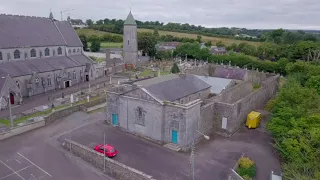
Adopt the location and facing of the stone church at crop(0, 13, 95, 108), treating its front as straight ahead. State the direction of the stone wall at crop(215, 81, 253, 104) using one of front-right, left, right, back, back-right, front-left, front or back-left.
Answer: left

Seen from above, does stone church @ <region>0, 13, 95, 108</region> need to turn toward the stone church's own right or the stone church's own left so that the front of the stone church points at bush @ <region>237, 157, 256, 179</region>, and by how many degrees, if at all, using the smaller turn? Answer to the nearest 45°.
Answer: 0° — it already faces it

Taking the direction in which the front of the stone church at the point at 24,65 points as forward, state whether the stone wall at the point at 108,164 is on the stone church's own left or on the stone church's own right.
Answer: on the stone church's own left

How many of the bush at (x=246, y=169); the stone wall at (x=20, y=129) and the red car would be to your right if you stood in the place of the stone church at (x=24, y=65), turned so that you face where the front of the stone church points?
0

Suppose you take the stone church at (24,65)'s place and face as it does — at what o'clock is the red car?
The red car is roughly at 10 o'clock from the stone church.

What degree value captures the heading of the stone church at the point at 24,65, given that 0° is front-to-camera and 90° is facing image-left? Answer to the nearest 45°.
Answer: approximately 45°

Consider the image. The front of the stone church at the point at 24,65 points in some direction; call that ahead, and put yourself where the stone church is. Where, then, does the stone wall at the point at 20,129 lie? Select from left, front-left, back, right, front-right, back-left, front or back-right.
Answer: front-left

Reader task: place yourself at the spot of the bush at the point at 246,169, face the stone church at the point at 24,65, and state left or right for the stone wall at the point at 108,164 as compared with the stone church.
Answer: left

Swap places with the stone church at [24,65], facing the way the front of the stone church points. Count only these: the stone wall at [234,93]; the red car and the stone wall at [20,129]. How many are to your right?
0

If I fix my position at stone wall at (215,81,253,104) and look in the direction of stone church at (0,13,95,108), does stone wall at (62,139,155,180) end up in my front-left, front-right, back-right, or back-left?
front-left
